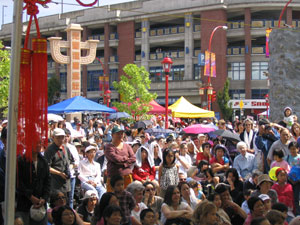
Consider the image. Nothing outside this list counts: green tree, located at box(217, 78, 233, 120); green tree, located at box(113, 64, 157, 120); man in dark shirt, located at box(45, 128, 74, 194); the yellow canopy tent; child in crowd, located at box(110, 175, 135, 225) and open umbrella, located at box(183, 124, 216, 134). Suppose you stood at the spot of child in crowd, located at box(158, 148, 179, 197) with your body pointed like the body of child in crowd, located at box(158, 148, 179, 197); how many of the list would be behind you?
4

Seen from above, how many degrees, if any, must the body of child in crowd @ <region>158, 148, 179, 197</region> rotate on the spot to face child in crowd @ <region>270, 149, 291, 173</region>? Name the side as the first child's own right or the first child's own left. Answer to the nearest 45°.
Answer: approximately 90° to the first child's own left

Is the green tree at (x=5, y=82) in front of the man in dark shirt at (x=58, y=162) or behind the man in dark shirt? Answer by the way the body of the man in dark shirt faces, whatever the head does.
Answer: behind

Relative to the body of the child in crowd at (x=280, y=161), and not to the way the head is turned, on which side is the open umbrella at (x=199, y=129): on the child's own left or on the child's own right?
on the child's own right

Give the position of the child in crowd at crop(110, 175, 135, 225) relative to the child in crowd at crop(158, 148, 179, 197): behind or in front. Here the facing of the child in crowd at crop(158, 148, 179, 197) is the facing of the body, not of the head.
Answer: in front

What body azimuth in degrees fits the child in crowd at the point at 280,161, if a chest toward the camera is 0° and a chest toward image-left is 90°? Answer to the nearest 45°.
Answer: approximately 45°

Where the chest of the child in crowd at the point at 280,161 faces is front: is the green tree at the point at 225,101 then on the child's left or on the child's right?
on the child's right

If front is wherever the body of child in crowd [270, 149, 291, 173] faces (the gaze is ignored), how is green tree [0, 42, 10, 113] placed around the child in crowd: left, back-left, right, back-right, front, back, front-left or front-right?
right

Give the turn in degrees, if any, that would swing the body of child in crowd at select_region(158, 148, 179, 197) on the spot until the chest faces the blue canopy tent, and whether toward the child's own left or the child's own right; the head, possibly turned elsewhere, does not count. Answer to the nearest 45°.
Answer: approximately 180°

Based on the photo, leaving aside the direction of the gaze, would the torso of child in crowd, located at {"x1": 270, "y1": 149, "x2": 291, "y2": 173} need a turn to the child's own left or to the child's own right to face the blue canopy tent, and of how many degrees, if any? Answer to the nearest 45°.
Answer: approximately 90° to the child's own right

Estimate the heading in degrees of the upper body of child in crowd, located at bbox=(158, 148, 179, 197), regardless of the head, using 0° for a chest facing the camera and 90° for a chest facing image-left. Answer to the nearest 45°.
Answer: approximately 0°

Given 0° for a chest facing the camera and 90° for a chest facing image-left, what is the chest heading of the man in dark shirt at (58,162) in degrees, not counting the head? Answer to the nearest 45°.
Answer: approximately 315°
